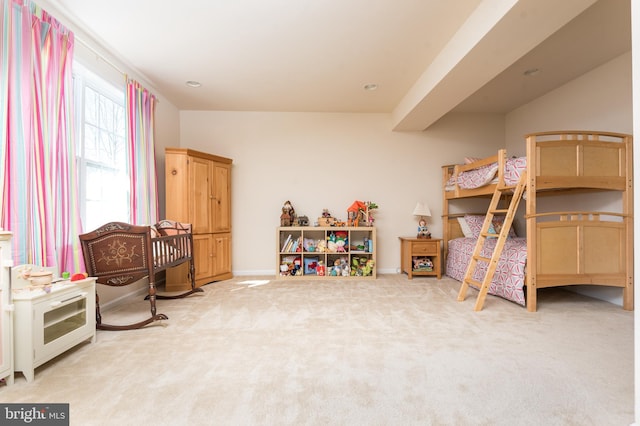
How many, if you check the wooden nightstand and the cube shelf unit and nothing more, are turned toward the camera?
2

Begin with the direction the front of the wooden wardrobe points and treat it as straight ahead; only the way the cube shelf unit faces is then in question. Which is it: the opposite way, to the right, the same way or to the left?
to the right

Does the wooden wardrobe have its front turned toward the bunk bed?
yes

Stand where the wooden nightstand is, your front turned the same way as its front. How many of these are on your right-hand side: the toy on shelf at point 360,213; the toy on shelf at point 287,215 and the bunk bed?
2

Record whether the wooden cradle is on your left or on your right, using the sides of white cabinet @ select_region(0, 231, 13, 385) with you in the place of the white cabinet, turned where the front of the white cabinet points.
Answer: on your left

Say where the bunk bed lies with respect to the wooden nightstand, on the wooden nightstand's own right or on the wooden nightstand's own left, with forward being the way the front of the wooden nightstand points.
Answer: on the wooden nightstand's own left

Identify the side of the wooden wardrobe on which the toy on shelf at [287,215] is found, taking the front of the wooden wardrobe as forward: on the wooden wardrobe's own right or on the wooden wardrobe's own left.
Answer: on the wooden wardrobe's own left

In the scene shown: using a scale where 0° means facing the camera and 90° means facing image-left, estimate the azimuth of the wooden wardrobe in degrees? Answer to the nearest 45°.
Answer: approximately 315°

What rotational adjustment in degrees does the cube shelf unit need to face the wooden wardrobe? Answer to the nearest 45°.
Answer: approximately 90° to its right

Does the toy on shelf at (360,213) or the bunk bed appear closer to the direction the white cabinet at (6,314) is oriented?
the bunk bed

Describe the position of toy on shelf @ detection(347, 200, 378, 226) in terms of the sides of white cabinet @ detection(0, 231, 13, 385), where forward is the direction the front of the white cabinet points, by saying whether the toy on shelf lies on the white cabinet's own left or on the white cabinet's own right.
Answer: on the white cabinet's own left
